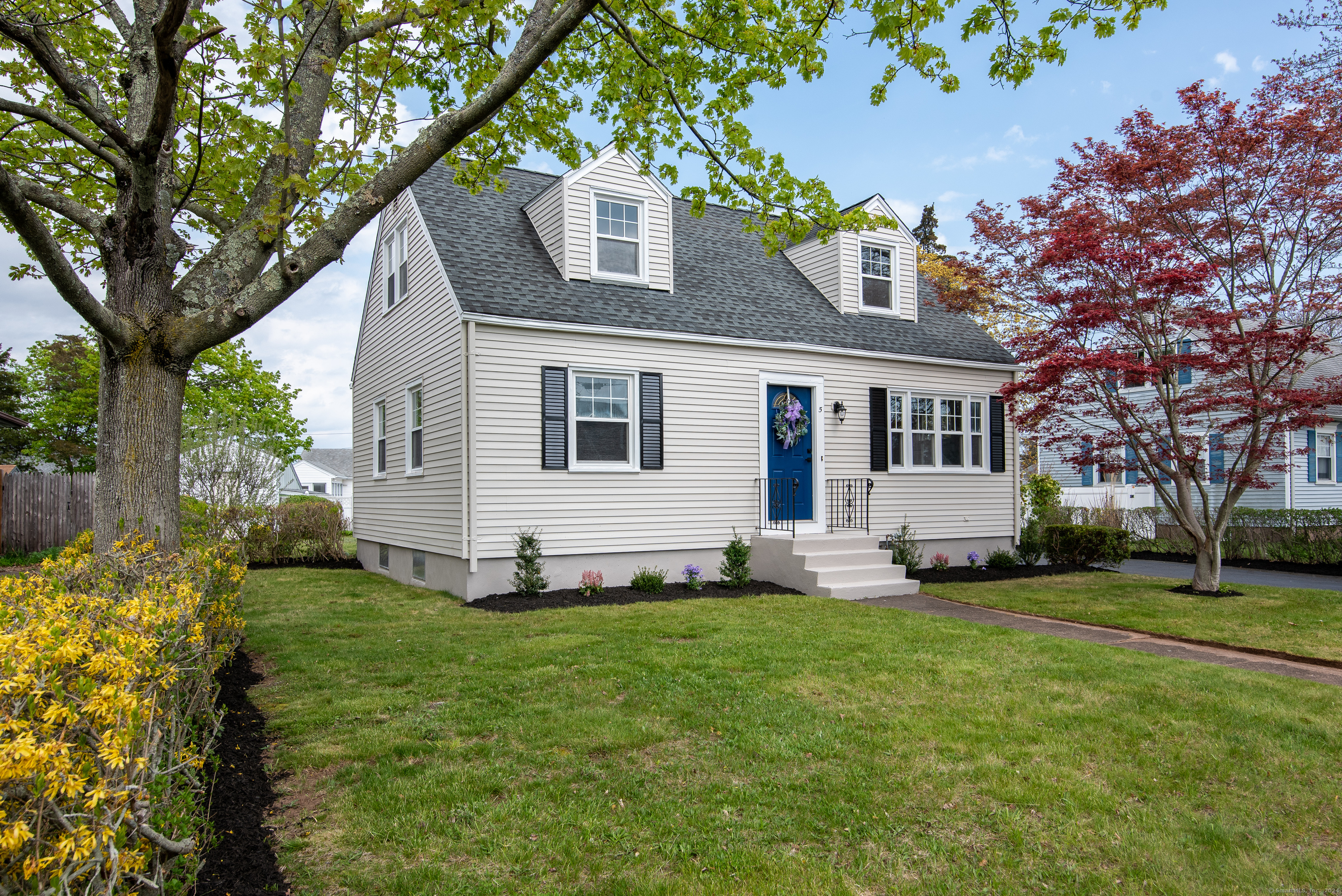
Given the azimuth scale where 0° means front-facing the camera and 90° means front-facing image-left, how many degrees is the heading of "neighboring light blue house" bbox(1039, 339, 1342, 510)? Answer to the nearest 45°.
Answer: approximately 0°

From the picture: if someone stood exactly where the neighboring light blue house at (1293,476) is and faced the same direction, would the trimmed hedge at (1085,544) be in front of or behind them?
in front

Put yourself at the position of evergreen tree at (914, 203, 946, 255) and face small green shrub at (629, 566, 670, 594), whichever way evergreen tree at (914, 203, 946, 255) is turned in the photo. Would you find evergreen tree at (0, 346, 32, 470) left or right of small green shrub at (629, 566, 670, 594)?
right

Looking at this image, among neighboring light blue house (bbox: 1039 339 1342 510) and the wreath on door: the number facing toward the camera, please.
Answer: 2

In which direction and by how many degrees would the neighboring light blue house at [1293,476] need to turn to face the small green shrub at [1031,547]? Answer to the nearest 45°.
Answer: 0° — it already faces it

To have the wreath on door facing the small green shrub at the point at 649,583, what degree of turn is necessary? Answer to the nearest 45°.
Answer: approximately 45° to its right

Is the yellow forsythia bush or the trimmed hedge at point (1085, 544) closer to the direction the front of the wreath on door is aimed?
the yellow forsythia bush

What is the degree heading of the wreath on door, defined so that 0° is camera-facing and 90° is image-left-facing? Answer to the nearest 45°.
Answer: approximately 0°
